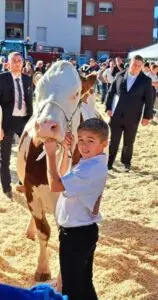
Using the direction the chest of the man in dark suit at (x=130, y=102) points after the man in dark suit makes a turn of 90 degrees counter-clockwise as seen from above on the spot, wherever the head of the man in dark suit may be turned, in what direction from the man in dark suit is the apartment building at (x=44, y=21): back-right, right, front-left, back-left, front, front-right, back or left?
left

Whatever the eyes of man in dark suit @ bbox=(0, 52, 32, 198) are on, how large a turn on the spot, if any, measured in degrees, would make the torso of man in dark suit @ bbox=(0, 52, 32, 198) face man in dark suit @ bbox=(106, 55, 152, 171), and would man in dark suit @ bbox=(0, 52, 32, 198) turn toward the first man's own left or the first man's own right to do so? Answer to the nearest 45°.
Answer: approximately 135° to the first man's own left

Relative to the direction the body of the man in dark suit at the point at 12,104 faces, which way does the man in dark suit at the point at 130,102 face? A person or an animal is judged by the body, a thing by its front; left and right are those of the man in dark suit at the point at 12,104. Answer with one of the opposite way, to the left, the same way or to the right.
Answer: the same way

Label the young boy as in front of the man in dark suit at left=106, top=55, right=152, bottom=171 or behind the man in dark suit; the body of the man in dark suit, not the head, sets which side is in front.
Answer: in front

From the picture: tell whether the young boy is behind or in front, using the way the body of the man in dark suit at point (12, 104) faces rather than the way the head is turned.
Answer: in front

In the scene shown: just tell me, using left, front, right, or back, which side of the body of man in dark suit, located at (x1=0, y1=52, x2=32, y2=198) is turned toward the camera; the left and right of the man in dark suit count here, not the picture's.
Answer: front

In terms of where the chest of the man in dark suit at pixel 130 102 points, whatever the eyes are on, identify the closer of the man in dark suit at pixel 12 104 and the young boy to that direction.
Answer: the young boy

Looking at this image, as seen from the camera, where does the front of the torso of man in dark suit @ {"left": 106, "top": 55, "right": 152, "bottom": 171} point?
toward the camera

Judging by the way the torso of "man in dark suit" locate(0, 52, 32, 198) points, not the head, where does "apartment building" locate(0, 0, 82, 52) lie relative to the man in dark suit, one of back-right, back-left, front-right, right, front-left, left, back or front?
back

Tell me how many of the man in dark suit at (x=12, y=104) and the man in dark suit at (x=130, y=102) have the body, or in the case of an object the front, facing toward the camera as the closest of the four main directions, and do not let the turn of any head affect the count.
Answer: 2
